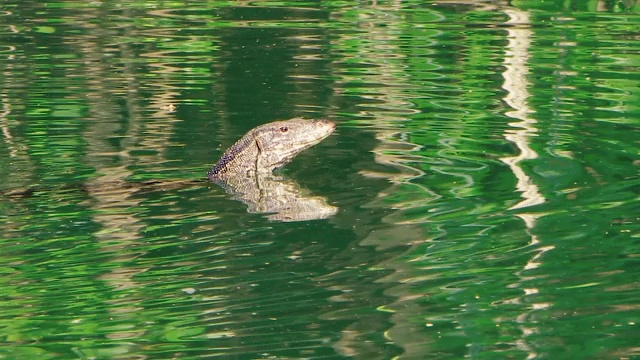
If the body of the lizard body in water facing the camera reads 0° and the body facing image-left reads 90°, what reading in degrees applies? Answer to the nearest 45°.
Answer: approximately 270°
